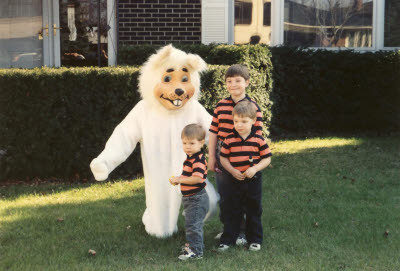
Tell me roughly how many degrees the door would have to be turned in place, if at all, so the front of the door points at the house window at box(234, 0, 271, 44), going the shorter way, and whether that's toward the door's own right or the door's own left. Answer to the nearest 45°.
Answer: approximately 45° to the door's own left

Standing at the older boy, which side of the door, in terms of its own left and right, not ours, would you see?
front

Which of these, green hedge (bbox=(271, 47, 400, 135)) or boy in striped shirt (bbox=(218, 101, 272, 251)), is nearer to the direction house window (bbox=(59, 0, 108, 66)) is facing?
the boy in striped shirt

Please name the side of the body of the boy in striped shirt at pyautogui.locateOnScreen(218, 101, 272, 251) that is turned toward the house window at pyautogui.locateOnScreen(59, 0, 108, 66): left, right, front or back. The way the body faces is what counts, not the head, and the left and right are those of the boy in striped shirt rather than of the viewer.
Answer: back

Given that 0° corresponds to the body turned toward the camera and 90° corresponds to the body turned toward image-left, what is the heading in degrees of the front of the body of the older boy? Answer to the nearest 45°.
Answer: approximately 0°

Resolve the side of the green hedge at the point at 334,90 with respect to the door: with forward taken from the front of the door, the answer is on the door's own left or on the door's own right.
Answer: on the door's own left

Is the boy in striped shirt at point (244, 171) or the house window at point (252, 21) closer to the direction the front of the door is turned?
the boy in striped shirt

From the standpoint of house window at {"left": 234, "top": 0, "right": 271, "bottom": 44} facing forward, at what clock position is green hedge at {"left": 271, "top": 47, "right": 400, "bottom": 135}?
The green hedge is roughly at 10 o'clock from the house window.

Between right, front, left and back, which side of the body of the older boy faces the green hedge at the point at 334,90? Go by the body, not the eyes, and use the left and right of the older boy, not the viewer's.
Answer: back
